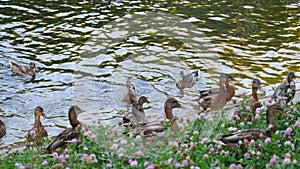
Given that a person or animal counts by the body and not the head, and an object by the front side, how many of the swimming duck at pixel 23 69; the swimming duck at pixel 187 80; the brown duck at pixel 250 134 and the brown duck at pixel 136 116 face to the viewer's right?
3

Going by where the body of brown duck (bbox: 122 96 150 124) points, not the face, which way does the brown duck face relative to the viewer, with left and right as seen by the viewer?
facing to the right of the viewer

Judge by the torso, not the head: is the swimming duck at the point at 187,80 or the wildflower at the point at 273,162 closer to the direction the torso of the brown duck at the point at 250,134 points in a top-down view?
the wildflower

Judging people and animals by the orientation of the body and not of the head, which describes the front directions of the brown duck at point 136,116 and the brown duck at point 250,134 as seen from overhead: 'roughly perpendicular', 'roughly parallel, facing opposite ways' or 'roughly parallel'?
roughly parallel

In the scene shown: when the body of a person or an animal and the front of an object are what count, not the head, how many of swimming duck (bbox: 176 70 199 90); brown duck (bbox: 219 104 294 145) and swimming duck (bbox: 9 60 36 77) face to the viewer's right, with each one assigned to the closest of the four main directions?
2

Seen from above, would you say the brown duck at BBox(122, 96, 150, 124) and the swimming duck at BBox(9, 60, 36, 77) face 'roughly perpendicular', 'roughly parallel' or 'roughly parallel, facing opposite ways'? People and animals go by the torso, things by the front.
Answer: roughly parallel

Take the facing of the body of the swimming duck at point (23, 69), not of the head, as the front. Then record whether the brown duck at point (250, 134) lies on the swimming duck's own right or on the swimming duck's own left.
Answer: on the swimming duck's own right

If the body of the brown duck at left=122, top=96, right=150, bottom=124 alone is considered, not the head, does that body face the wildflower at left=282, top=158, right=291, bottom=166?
no

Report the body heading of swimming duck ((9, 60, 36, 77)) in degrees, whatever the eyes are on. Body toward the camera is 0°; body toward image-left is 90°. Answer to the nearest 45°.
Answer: approximately 270°

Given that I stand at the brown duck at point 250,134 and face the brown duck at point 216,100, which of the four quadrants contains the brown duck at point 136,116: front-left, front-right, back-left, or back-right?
front-left

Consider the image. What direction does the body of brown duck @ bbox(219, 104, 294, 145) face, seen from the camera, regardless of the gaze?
to the viewer's right

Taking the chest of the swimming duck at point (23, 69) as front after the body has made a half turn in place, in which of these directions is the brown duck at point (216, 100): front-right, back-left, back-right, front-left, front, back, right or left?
back-left

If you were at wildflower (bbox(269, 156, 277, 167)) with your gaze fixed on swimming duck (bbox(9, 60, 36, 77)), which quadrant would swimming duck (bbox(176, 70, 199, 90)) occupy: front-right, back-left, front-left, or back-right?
front-right
